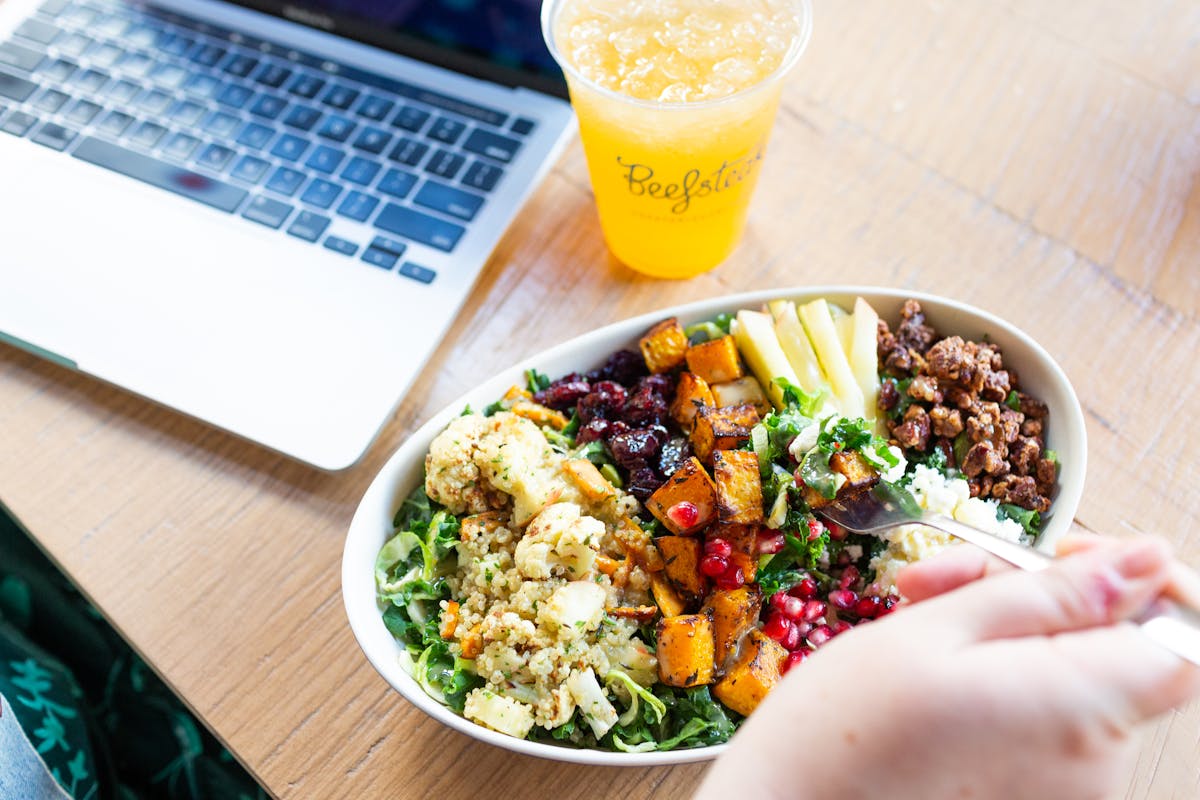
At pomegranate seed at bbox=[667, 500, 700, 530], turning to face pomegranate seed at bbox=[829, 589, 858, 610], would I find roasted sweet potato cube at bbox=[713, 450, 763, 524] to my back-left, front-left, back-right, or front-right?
front-left

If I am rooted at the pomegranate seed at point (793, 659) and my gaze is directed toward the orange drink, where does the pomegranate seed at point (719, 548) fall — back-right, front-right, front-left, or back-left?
front-left

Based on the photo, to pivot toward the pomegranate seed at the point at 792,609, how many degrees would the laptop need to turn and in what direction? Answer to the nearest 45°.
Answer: approximately 90° to its left

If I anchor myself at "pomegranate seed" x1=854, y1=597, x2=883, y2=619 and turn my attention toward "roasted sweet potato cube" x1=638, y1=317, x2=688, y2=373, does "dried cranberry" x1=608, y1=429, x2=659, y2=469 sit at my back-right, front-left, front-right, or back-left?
front-left

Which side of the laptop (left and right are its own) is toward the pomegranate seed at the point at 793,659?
left

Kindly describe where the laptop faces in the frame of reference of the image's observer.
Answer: facing the viewer and to the left of the viewer

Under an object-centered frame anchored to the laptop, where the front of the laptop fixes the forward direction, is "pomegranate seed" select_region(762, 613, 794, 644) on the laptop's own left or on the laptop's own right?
on the laptop's own left

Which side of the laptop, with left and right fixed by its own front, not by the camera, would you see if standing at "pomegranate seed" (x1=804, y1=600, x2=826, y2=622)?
left

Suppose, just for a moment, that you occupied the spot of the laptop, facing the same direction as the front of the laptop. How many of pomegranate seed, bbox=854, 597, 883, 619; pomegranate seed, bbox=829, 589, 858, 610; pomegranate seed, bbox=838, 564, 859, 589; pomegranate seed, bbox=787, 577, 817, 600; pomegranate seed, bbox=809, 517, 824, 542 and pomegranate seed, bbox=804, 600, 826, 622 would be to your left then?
6
